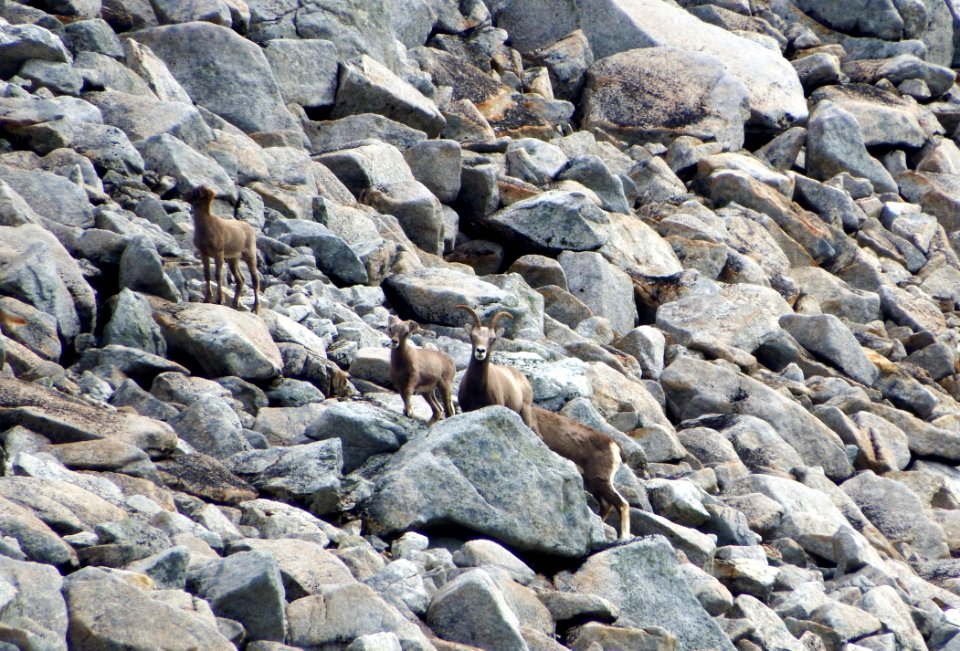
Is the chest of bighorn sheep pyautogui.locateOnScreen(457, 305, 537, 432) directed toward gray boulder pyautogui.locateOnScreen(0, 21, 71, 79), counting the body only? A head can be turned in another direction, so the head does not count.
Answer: no

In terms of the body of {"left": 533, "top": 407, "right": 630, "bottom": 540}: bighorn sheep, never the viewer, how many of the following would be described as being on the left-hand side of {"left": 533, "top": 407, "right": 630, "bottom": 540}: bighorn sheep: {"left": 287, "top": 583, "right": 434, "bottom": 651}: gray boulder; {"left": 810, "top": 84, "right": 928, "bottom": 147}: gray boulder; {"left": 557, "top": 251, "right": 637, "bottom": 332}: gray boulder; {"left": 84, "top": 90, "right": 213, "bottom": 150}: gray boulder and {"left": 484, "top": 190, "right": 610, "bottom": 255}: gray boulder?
1

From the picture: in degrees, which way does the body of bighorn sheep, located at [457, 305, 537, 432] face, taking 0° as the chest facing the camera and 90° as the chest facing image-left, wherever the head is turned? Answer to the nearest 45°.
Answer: approximately 45°

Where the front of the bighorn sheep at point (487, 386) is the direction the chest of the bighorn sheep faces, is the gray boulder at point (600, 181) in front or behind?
behind

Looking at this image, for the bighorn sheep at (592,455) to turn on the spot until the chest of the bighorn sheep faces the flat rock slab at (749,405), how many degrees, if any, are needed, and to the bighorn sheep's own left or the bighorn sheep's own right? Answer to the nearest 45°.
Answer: approximately 90° to the bighorn sheep's own right

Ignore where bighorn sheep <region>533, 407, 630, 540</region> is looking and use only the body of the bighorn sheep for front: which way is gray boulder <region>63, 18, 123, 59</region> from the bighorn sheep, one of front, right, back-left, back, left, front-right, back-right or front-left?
front-right

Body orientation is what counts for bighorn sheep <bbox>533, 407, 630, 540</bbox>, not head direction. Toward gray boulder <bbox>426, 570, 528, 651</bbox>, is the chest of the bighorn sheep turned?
no

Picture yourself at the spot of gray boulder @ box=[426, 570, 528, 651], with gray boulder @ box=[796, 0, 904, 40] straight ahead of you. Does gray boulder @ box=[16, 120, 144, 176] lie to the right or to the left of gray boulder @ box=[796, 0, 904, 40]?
left

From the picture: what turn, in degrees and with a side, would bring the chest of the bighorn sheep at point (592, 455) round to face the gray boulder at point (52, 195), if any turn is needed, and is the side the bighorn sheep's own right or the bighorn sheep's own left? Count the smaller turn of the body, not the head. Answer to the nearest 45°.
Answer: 0° — it already faces it

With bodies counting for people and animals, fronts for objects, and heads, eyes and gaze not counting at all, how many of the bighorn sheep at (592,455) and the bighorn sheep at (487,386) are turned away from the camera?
0

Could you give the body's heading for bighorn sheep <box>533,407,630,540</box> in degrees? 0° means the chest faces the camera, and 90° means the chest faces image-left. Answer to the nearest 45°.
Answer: approximately 90°

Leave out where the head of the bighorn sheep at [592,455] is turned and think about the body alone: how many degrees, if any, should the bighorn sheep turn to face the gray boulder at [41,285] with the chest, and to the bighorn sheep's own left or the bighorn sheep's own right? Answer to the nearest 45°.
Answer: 0° — it already faces it

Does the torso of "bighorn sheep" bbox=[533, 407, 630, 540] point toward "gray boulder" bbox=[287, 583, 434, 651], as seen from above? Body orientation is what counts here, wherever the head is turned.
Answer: no

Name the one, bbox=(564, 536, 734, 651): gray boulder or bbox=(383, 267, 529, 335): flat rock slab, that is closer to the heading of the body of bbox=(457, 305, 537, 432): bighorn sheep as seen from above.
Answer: the gray boulder

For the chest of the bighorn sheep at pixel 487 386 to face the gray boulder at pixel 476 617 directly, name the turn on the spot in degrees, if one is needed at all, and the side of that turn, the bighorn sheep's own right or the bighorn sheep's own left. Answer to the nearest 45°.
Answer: approximately 45° to the bighorn sheep's own left

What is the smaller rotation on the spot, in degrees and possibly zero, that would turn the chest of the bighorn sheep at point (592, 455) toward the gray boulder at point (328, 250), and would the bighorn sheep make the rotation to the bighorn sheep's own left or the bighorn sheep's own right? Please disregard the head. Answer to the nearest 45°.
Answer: approximately 45° to the bighorn sheep's own right

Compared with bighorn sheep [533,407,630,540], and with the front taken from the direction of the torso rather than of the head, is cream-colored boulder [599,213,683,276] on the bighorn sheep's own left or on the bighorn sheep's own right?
on the bighorn sheep's own right

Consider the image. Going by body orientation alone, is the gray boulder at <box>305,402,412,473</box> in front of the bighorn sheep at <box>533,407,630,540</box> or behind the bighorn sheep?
in front

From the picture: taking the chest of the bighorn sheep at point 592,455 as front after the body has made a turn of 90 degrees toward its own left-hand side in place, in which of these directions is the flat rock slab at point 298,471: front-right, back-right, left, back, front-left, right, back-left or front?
front-right
